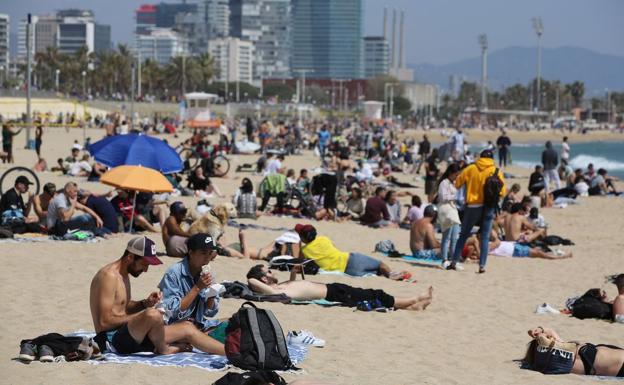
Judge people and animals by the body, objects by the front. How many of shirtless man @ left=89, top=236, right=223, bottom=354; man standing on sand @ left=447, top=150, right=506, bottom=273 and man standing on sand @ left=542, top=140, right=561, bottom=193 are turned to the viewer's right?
1

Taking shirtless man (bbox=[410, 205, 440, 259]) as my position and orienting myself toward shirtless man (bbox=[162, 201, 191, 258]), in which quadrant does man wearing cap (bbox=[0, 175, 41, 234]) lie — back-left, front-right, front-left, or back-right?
front-right

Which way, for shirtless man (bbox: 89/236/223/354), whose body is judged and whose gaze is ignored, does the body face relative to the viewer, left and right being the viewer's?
facing to the right of the viewer

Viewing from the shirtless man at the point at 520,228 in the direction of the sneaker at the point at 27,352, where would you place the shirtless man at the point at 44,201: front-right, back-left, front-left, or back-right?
front-right

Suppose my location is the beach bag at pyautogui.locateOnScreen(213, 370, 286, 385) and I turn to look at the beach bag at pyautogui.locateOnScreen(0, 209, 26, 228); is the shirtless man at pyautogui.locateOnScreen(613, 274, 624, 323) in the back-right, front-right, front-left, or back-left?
front-right

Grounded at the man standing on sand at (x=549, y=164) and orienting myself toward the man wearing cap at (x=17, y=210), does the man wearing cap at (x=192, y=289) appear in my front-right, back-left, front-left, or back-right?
front-left

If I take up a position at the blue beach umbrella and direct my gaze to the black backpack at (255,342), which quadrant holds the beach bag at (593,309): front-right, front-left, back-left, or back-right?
front-left

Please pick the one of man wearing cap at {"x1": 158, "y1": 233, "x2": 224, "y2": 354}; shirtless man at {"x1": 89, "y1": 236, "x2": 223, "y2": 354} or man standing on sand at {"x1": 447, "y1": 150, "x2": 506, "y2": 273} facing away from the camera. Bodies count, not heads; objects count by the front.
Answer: the man standing on sand

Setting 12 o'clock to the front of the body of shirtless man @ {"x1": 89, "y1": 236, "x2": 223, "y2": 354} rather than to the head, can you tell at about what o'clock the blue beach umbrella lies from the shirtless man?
The blue beach umbrella is roughly at 9 o'clock from the shirtless man.

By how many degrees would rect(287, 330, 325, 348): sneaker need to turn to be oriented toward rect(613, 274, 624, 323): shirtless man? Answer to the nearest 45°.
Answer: approximately 45° to its left
